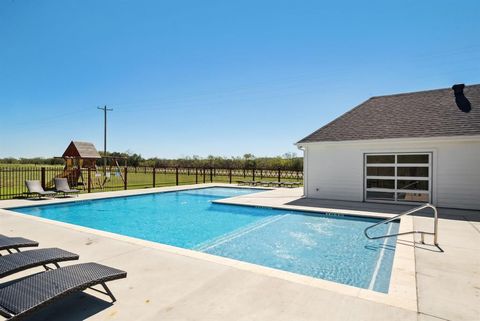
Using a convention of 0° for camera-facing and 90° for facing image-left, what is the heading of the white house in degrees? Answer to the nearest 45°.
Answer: approximately 0°

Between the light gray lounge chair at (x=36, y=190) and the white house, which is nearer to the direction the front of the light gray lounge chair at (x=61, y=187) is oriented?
the white house

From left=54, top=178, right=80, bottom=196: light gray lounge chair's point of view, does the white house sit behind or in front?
in front

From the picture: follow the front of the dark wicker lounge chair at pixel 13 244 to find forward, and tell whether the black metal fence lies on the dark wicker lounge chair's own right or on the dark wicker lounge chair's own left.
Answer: on the dark wicker lounge chair's own left

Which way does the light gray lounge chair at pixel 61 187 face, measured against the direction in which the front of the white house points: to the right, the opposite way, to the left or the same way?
to the left

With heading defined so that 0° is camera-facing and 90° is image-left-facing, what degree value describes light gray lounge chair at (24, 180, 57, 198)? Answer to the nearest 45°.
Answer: approximately 315°

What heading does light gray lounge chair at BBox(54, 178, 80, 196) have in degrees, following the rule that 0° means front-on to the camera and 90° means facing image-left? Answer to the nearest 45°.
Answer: approximately 315°

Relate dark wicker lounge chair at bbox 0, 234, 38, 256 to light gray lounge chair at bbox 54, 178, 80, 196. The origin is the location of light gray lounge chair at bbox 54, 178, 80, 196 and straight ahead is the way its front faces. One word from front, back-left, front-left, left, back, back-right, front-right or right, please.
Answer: front-right

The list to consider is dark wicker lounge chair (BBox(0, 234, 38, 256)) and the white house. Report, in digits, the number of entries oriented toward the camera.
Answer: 1

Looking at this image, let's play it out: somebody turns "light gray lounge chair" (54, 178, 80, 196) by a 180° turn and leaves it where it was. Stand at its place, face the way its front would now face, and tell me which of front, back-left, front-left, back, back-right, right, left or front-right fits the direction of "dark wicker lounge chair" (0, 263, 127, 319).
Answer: back-left

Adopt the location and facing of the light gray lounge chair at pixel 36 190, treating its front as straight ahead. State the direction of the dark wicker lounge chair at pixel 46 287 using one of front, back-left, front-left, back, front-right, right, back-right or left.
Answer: front-right

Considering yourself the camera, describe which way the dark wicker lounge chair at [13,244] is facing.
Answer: facing to the right of the viewer

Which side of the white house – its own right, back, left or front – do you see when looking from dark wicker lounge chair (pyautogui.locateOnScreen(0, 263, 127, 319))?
front
